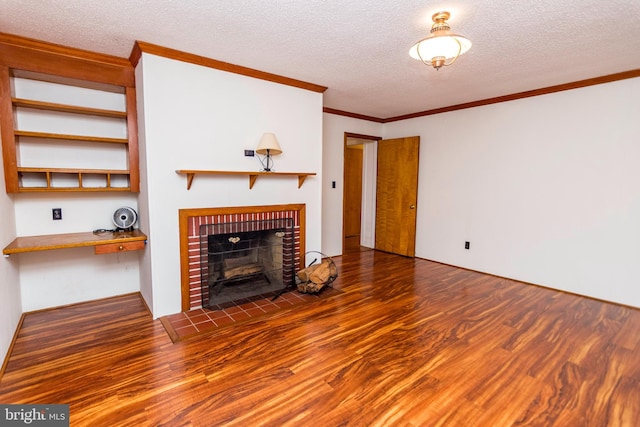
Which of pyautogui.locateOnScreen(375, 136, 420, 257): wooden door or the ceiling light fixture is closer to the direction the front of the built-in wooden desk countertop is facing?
the ceiling light fixture

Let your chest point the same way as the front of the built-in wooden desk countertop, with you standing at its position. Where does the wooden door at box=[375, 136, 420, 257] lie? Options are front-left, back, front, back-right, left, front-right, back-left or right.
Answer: left

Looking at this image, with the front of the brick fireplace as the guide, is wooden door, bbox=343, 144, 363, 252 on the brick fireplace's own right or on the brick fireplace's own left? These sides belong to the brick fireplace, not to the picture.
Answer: on the brick fireplace's own left

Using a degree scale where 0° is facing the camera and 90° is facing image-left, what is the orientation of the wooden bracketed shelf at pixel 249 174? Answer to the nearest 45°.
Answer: approximately 315°

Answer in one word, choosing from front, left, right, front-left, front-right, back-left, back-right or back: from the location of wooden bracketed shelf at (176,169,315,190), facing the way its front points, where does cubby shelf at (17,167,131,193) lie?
back-right

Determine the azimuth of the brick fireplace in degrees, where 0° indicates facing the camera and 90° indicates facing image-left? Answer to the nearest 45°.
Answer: approximately 315°

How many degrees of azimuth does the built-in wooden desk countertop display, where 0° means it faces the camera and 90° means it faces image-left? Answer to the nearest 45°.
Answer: approximately 0°
